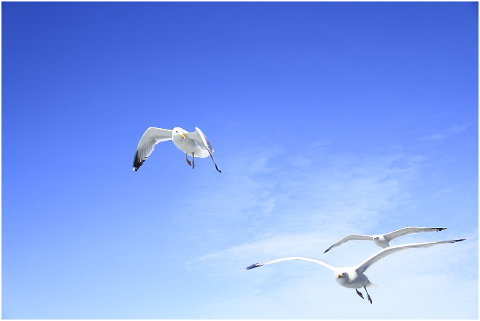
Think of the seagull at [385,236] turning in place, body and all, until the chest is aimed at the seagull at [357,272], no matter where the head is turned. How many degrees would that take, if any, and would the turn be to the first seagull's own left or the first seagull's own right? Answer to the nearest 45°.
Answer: approximately 45° to the first seagull's own left

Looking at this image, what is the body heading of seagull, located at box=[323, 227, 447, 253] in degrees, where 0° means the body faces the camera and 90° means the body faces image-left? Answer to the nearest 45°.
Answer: approximately 45°

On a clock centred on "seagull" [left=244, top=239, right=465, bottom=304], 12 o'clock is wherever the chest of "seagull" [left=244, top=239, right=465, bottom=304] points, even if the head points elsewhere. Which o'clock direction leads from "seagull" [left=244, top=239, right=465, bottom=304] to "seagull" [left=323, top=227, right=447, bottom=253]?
"seagull" [left=323, top=227, right=447, bottom=253] is roughly at 5 o'clock from "seagull" [left=244, top=239, right=465, bottom=304].

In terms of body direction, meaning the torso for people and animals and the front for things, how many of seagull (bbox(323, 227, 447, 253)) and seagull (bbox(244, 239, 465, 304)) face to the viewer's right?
0
